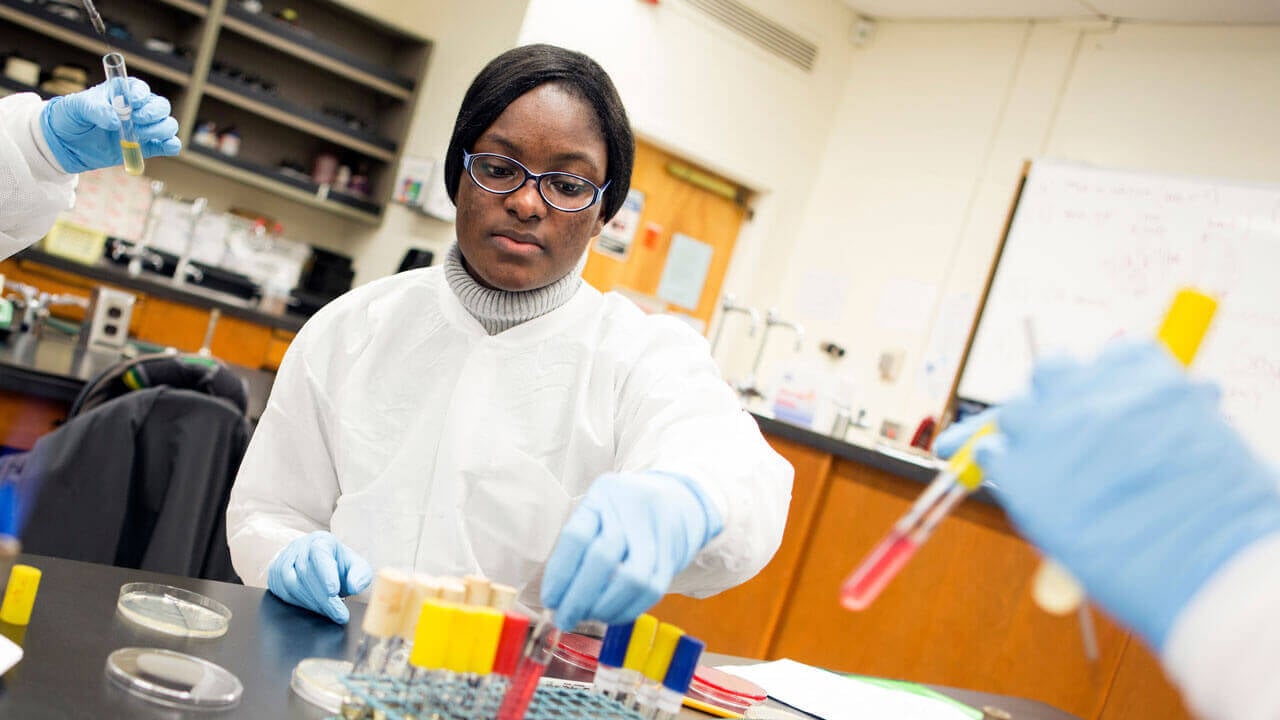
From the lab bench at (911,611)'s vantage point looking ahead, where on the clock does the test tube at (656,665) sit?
The test tube is roughly at 12 o'clock from the lab bench.

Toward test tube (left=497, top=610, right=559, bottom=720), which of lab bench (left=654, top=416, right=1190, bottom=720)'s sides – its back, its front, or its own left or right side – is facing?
front

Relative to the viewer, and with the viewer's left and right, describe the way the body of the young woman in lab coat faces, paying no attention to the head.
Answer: facing the viewer

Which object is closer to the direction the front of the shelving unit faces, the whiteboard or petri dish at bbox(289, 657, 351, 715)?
the petri dish

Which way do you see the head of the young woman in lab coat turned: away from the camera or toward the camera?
toward the camera

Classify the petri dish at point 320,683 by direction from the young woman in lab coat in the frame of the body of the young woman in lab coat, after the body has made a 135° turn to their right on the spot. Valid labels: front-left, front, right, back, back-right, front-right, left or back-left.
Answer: back-left

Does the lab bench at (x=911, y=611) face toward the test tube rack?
yes

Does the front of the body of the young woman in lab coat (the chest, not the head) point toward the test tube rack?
yes

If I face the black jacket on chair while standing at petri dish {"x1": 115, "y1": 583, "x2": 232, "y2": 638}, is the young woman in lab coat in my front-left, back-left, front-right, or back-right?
front-right

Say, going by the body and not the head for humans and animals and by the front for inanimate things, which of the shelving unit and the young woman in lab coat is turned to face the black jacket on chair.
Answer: the shelving unit

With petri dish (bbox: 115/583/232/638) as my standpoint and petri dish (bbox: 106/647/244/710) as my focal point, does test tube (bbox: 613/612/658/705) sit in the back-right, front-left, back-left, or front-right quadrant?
front-left

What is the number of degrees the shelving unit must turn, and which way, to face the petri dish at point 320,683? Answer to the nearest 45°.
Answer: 0° — it already faces it

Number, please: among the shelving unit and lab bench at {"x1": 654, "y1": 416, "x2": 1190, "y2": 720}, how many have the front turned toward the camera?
2

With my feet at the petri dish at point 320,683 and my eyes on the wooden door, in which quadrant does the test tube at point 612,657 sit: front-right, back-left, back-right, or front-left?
front-right

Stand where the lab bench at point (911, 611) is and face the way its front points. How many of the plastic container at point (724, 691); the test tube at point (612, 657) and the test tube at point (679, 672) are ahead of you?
3

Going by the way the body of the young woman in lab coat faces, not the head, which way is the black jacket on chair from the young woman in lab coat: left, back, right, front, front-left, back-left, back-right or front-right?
back-right

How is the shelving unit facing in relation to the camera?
toward the camera
